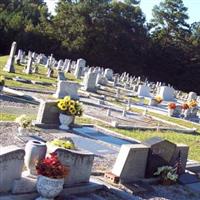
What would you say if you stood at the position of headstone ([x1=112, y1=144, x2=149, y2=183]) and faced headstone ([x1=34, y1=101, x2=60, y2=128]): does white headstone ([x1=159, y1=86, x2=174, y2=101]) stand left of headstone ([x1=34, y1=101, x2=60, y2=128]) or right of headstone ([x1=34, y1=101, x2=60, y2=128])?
right

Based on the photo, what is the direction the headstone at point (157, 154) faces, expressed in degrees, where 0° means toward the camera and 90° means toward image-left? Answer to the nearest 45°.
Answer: approximately 315°

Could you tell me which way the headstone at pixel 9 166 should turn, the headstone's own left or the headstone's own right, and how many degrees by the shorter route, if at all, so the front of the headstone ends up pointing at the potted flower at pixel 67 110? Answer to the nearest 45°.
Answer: approximately 135° to the headstone's own left

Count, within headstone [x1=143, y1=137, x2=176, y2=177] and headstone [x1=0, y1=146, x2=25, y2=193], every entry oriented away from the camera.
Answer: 0

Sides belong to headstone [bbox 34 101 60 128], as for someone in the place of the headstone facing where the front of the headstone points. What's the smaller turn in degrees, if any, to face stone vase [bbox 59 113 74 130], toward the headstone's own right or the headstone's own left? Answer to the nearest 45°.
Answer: approximately 45° to the headstone's own left

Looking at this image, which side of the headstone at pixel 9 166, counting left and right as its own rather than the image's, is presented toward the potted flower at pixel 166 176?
left

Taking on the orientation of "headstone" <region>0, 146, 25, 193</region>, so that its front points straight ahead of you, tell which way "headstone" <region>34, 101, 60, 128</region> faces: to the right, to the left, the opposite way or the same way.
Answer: the same way

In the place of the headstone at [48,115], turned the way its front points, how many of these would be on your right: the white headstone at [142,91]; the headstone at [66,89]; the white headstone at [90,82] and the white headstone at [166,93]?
0

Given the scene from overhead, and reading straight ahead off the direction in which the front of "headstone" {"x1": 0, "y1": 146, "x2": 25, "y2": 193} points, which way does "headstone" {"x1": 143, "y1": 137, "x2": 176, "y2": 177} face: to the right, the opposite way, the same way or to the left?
the same way

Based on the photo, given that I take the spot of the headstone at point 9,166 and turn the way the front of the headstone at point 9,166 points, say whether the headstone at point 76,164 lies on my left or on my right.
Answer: on my left

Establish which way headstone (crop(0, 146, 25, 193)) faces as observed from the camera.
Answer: facing the viewer and to the right of the viewer

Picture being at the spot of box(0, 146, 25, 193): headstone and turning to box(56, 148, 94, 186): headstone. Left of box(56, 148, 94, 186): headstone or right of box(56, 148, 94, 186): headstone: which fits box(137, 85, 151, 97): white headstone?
left

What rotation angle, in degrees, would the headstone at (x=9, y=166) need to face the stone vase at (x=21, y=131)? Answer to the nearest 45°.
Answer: approximately 135° to its left

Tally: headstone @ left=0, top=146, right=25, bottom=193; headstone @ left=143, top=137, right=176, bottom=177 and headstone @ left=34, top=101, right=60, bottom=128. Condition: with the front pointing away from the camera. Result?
0

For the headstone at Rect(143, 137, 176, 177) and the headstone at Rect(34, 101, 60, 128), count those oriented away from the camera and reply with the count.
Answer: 0

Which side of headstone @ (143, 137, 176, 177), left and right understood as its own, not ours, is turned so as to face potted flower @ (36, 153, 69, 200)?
right

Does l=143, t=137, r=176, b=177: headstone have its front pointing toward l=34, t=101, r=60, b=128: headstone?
no

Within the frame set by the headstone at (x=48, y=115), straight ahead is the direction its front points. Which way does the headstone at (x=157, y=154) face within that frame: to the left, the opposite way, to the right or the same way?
the same way
